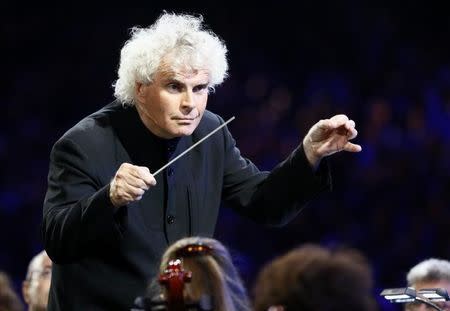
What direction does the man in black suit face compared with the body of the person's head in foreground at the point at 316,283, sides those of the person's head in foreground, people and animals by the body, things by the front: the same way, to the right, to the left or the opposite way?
the opposite way

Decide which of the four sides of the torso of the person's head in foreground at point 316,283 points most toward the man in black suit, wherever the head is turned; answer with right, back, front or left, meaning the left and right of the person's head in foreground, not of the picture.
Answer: front

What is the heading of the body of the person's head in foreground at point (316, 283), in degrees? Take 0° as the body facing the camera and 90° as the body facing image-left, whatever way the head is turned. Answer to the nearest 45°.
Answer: approximately 135°

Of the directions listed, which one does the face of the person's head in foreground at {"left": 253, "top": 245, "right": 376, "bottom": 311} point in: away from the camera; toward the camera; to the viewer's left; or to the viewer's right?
away from the camera

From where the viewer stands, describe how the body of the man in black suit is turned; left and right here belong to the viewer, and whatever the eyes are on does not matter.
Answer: facing the viewer and to the right of the viewer

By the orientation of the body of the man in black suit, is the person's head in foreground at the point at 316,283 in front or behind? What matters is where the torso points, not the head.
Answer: in front
